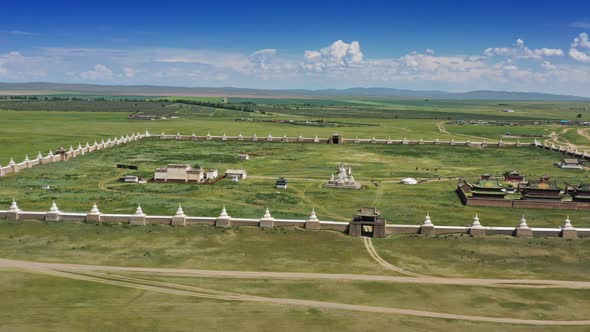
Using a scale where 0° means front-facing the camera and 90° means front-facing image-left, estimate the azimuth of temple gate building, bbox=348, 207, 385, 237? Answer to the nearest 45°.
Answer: approximately 0°
